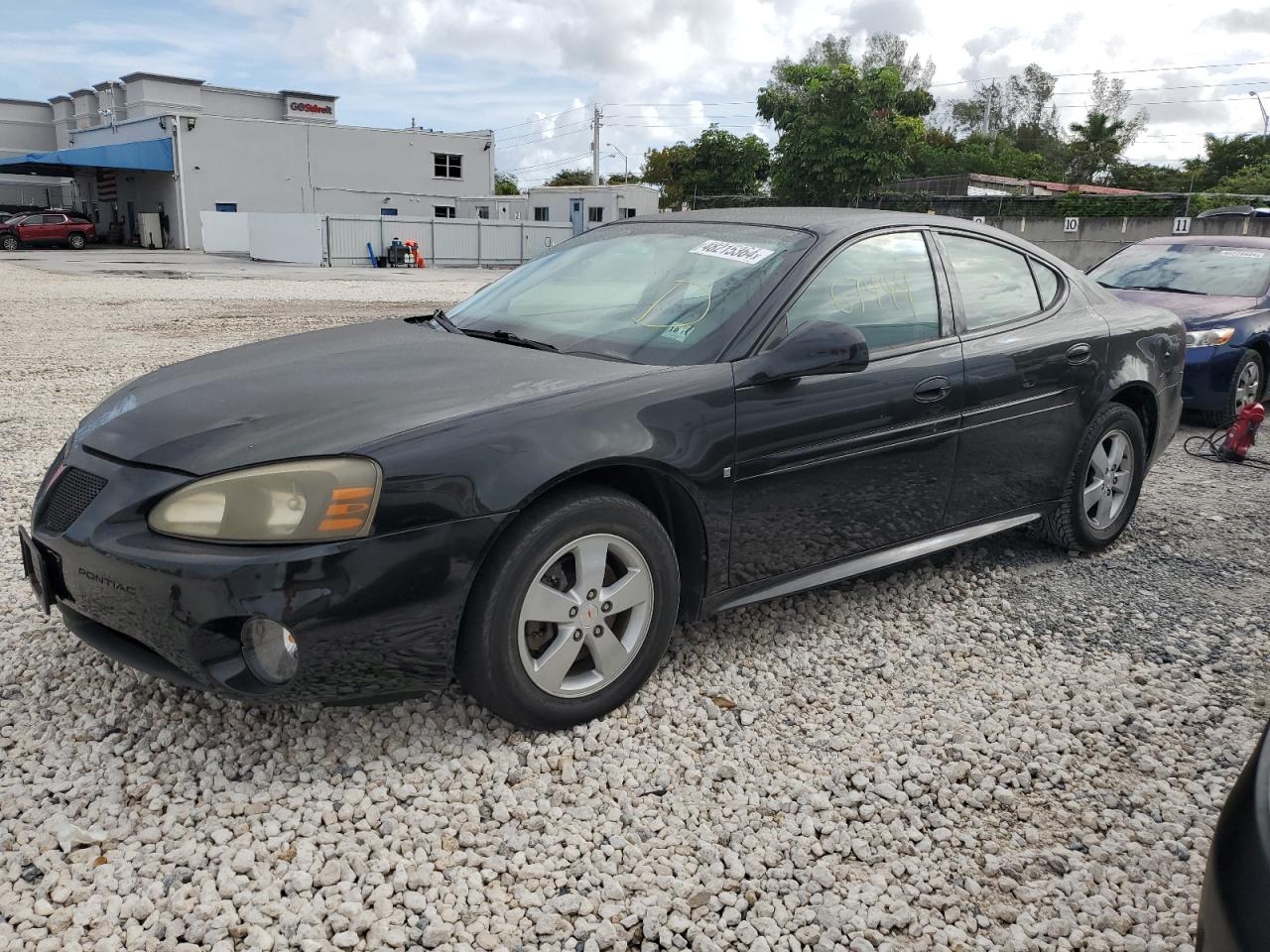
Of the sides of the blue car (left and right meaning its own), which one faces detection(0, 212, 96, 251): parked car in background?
right

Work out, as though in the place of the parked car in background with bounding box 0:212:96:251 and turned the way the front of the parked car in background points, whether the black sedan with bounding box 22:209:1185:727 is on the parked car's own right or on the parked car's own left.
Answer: on the parked car's own left

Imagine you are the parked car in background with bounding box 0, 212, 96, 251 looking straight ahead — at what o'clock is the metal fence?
The metal fence is roughly at 7 o'clock from the parked car in background.

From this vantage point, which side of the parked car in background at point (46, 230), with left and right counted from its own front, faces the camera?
left

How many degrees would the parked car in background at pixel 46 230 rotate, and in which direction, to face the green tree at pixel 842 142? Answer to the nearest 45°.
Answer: approximately 180°

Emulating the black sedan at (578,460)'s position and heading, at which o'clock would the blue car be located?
The blue car is roughly at 6 o'clock from the black sedan.

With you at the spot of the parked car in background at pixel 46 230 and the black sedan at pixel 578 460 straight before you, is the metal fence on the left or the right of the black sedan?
left

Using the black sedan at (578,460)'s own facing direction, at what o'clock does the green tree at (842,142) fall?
The green tree is roughly at 5 o'clock from the black sedan.

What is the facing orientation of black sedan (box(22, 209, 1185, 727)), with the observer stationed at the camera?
facing the viewer and to the left of the viewer

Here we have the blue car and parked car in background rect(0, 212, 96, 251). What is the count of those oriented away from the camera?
0

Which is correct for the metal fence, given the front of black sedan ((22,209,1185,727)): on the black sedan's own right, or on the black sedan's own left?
on the black sedan's own right
